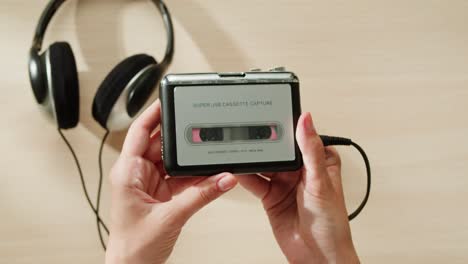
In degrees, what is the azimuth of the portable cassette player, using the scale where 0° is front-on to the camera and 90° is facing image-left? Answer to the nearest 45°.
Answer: approximately 0°
